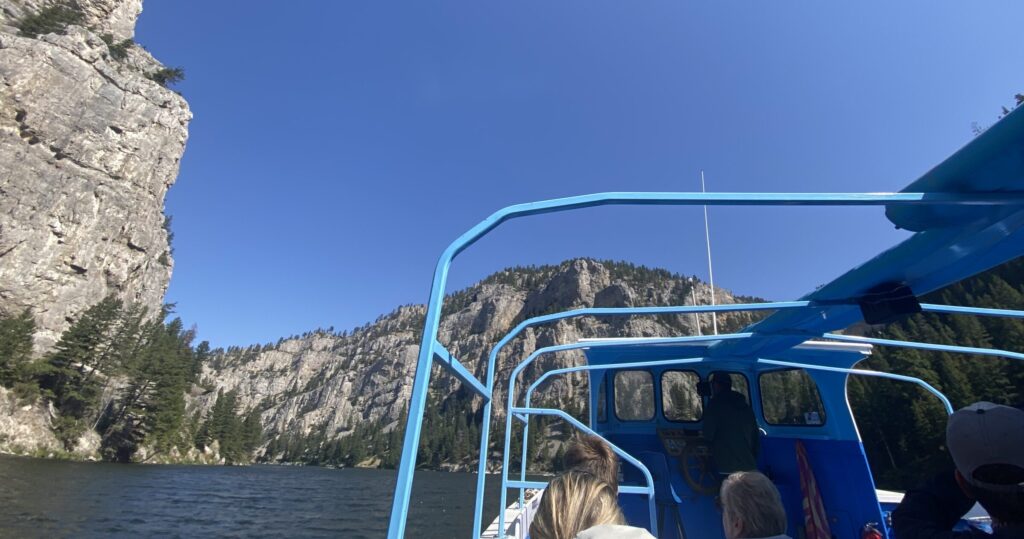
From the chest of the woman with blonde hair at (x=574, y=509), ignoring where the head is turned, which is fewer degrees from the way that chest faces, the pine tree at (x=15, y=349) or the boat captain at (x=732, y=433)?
the boat captain

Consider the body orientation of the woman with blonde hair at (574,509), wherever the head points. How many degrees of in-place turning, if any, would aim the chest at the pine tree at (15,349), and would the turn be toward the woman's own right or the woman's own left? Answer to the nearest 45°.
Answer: approximately 45° to the woman's own left

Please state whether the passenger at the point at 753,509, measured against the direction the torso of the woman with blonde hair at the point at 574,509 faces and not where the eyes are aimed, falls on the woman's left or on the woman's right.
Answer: on the woman's right

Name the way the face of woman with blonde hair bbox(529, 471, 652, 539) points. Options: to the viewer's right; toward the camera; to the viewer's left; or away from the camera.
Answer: away from the camera

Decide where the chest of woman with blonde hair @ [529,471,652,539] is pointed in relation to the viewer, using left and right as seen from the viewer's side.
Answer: facing away from the viewer

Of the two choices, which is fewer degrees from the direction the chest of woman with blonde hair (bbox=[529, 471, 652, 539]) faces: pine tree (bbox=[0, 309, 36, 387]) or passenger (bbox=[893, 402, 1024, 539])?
the pine tree

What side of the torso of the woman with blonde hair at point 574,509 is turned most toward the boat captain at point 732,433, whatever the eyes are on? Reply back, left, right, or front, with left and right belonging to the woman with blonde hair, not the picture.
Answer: front

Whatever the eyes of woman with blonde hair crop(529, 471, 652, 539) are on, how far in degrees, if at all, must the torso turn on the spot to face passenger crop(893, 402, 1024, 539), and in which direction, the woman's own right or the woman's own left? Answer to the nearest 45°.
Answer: approximately 90° to the woman's own right
